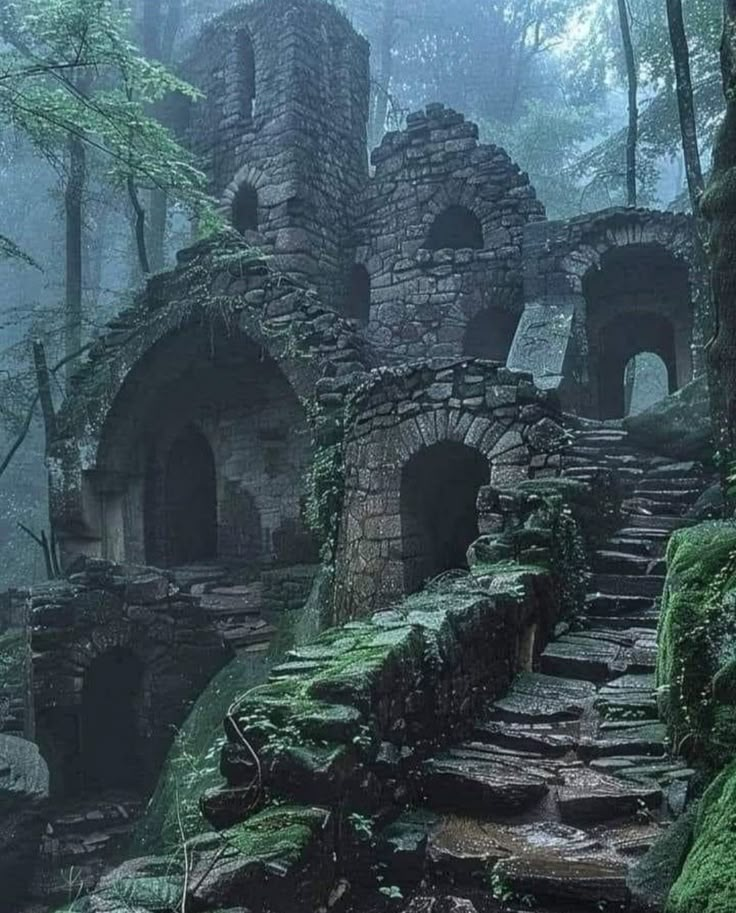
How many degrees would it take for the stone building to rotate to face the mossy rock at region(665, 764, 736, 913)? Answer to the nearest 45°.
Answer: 0° — it already faces it

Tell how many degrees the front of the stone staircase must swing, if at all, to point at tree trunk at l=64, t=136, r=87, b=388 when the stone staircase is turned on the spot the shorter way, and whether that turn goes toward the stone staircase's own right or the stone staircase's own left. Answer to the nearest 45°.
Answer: approximately 135° to the stone staircase's own right

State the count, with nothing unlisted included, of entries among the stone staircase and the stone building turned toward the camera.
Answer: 2

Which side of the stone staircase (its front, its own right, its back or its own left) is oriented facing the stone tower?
back

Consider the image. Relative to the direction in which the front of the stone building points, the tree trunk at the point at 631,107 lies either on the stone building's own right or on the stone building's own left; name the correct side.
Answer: on the stone building's own left

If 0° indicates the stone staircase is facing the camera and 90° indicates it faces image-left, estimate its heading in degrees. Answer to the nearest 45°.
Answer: approximately 0°

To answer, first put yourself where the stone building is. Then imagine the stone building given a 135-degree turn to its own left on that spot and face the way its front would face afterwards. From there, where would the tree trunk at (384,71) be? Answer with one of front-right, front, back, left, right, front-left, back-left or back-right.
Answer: front-left

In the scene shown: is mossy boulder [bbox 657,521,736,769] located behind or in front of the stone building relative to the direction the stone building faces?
in front
